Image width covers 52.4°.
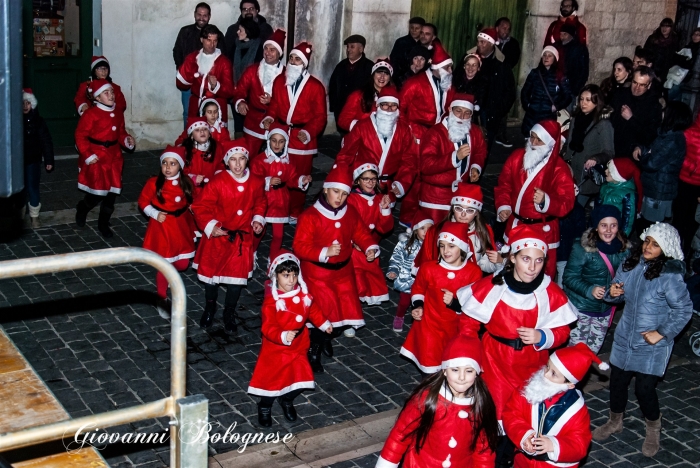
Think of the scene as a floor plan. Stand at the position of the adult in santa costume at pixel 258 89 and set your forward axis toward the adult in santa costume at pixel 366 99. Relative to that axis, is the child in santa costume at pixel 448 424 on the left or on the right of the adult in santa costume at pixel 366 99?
right

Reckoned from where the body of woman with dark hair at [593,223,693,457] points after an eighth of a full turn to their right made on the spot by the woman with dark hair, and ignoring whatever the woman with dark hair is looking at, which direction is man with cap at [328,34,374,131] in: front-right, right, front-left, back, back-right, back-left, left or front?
front-right

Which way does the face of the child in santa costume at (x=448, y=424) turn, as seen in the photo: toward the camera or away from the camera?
toward the camera

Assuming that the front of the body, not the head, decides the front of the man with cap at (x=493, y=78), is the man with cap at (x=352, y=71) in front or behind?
in front

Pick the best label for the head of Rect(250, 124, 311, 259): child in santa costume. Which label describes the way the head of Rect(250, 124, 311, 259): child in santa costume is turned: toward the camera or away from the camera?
toward the camera

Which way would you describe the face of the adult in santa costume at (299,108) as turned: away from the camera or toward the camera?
toward the camera

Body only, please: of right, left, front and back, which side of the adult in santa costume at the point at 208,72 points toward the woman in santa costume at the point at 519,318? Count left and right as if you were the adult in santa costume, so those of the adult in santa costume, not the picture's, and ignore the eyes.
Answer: front

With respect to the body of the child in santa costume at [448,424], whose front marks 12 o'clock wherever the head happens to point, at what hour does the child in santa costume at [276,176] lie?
the child in santa costume at [276,176] is roughly at 5 o'clock from the child in santa costume at [448,424].

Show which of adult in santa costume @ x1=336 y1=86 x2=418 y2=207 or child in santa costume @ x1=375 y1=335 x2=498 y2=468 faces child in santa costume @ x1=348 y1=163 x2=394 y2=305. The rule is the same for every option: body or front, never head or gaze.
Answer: the adult in santa costume

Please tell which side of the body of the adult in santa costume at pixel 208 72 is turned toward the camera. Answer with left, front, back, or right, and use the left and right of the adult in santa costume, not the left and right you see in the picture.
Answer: front

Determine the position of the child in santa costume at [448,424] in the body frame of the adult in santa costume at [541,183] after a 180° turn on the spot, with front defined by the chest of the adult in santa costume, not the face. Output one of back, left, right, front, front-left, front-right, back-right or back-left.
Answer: back-right

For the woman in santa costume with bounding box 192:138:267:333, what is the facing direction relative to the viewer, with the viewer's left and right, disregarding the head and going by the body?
facing the viewer

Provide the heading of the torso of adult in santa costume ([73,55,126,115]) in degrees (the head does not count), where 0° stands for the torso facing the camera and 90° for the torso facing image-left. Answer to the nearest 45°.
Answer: approximately 0°

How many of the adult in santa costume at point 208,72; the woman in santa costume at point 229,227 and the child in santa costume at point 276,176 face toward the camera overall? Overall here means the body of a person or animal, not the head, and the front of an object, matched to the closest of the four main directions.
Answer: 3

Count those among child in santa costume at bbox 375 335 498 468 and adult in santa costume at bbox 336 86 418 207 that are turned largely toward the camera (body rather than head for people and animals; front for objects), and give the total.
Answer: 2

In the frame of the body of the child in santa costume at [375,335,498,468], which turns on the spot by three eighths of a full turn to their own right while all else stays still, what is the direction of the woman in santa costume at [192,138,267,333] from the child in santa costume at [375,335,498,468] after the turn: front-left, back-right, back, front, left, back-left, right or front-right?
front

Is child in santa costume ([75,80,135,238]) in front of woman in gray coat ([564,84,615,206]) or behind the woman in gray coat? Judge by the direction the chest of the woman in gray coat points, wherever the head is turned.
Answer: in front

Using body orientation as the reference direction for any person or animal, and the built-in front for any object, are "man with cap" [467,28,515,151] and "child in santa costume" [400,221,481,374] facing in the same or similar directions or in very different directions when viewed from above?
same or similar directions
